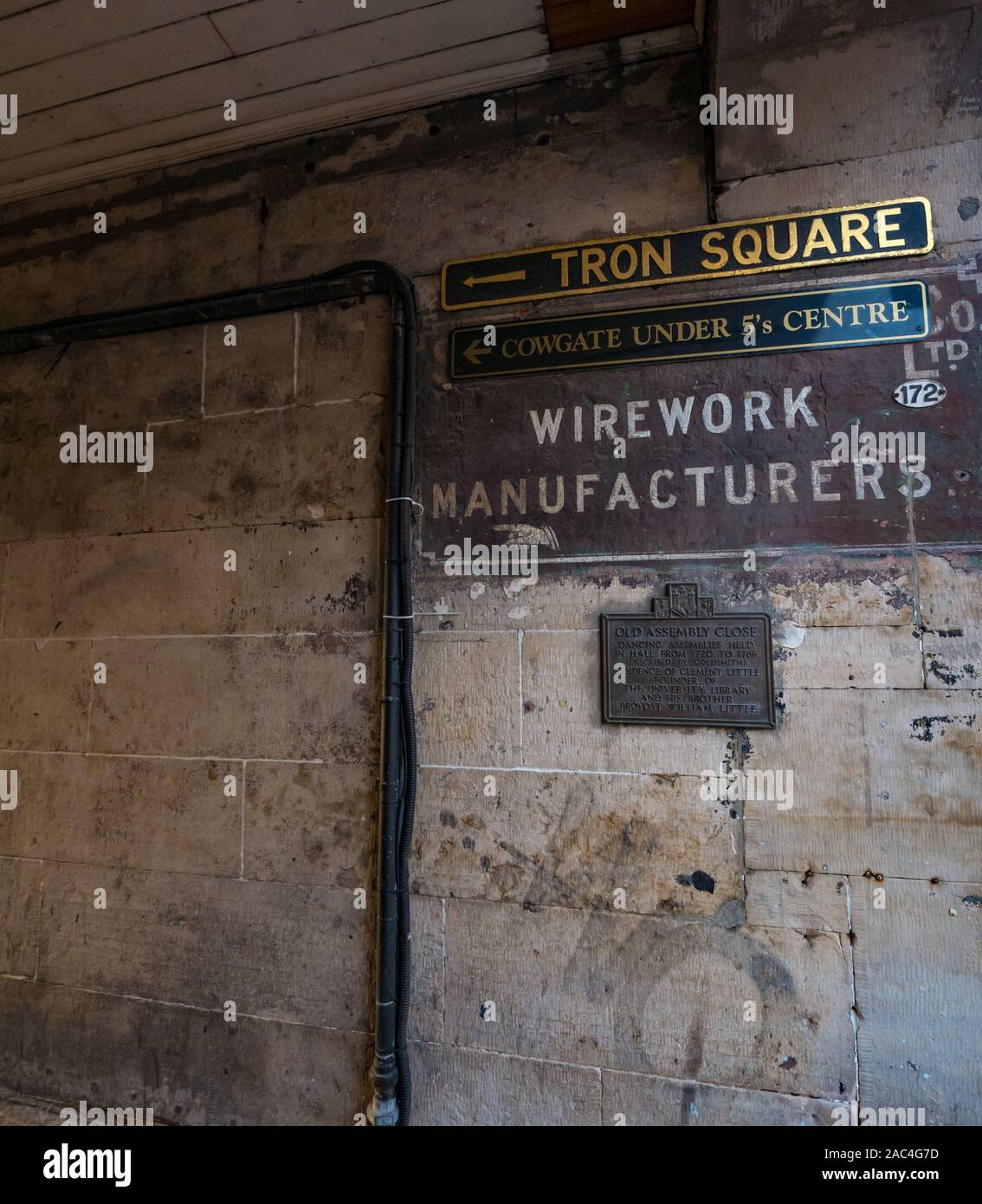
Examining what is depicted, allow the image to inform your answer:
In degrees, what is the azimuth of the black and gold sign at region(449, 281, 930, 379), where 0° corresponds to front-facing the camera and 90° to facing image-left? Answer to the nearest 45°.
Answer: approximately 0°

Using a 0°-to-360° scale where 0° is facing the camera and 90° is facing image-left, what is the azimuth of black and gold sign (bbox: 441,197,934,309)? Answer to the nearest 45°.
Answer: approximately 0°

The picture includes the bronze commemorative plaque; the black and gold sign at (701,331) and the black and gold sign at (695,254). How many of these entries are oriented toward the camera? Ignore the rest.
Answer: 3
